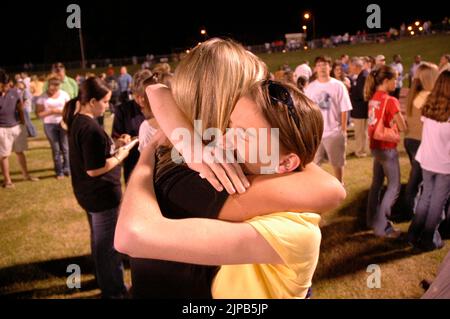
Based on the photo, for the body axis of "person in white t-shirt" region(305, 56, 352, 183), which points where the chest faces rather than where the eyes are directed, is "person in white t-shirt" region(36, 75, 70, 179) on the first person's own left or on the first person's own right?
on the first person's own right

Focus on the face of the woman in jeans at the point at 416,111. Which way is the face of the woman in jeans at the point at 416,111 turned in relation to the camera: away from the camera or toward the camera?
away from the camera

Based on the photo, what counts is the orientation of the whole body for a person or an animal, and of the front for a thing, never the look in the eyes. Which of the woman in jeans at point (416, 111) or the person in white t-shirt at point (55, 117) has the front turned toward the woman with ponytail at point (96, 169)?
the person in white t-shirt

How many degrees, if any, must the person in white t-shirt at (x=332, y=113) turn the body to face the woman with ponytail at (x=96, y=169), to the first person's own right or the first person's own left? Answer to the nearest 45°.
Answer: approximately 45° to the first person's own right

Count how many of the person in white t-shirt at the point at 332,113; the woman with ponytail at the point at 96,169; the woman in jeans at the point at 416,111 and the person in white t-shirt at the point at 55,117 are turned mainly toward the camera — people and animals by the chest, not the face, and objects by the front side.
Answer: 2

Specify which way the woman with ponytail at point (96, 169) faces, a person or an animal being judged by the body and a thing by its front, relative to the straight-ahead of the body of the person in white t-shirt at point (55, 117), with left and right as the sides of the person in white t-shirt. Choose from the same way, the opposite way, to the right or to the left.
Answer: to the left

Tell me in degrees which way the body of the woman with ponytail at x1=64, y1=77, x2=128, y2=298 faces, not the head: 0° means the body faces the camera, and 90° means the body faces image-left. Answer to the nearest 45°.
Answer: approximately 270°
